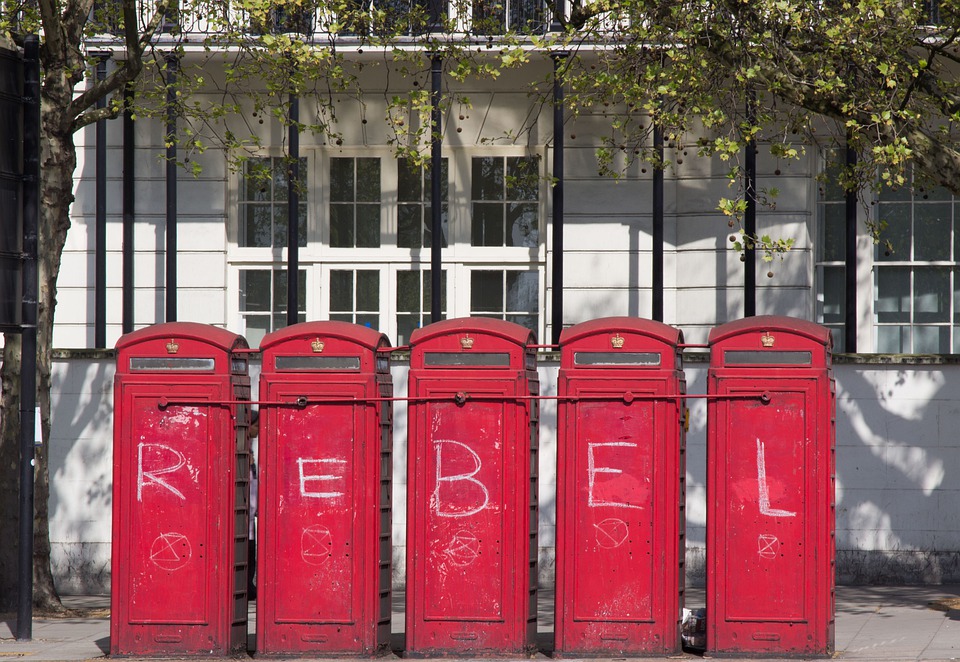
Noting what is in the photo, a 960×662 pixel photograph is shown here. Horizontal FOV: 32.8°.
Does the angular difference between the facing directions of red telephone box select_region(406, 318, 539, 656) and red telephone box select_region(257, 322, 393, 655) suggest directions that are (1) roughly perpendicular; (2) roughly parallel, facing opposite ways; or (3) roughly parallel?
roughly parallel

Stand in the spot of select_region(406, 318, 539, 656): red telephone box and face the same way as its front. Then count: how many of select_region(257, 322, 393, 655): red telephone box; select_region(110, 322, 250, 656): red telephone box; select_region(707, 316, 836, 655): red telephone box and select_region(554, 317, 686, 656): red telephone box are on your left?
2

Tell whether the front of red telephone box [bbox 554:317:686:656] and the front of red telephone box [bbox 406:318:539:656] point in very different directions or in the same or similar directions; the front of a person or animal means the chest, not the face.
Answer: same or similar directions
